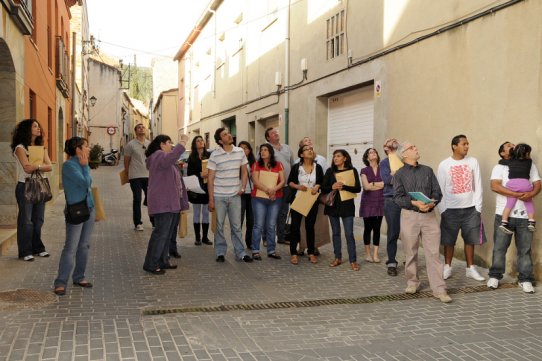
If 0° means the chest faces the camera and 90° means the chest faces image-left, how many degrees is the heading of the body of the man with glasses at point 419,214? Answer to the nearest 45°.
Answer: approximately 315°

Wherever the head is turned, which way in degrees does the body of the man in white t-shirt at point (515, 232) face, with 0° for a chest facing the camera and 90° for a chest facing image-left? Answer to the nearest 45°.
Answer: approximately 0°

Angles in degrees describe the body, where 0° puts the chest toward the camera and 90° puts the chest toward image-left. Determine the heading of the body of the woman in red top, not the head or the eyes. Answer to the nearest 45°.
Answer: approximately 0°

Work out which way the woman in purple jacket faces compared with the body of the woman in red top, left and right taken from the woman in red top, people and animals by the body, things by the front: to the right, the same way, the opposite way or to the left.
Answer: to the left

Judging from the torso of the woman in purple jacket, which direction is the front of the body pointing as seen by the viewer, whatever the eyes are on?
to the viewer's right

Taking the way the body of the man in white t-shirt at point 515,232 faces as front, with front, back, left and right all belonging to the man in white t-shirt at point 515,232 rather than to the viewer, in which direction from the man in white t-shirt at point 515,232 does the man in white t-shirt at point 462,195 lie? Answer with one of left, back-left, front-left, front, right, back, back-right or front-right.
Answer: right

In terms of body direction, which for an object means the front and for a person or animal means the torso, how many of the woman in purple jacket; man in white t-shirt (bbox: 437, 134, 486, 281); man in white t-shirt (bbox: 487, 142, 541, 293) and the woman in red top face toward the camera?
3

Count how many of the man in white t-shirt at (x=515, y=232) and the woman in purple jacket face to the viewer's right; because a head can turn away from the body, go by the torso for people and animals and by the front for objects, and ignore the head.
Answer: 1
